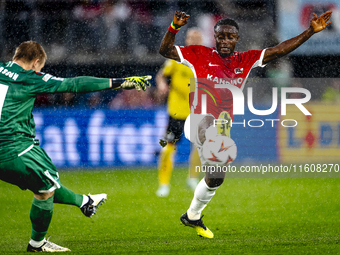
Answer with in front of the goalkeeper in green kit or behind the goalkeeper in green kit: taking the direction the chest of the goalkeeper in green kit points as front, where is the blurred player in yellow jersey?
in front

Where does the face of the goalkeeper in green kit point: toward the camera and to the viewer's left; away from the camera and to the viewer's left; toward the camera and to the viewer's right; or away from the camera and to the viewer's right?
away from the camera and to the viewer's right

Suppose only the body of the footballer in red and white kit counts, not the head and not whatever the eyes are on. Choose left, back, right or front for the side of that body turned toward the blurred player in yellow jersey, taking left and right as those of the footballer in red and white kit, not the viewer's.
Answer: back

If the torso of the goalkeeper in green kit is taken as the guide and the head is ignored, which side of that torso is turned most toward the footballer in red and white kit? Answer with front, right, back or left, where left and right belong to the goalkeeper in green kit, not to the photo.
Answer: front

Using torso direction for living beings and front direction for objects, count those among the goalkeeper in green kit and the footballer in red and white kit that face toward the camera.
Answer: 1

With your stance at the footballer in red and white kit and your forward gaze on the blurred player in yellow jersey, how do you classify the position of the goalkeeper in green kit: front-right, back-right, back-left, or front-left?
back-left

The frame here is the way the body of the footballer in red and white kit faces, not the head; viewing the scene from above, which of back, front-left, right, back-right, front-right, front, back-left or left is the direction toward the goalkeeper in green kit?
front-right

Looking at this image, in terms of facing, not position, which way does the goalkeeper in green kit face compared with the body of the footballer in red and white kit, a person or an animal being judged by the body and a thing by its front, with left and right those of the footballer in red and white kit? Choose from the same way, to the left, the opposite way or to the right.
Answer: the opposite way

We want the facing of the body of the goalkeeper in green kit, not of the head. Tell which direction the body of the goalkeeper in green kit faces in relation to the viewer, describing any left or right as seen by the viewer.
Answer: facing away from the viewer and to the right of the viewer

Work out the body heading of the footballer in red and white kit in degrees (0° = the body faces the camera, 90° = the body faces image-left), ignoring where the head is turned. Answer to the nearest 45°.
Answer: approximately 0°

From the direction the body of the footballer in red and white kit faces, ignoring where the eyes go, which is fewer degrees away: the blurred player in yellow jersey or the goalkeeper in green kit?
the goalkeeper in green kit
